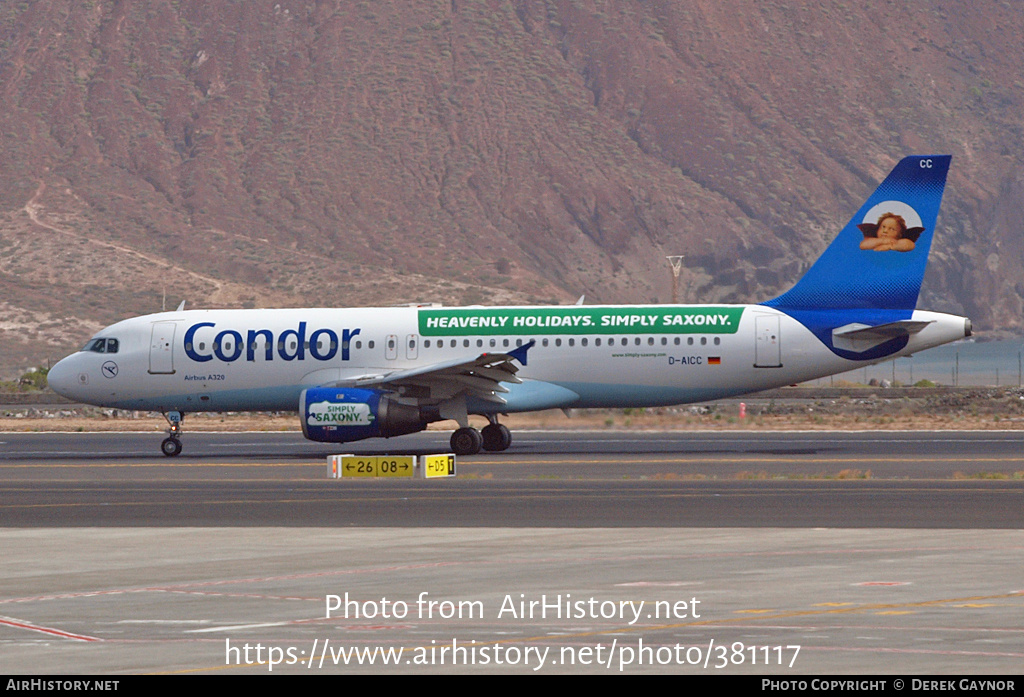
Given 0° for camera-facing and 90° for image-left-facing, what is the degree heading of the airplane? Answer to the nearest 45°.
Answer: approximately 90°
